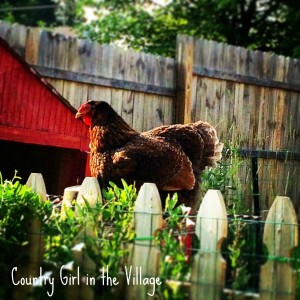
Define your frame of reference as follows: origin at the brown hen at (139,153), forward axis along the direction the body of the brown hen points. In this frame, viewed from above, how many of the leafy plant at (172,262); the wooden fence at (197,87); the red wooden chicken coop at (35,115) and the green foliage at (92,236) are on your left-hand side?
2

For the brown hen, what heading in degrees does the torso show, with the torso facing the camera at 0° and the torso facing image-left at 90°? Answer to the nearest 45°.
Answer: approximately 90°

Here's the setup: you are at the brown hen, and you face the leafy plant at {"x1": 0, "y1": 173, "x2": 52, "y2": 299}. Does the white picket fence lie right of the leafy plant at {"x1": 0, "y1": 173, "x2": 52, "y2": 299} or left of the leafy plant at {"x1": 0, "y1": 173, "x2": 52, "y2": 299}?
left

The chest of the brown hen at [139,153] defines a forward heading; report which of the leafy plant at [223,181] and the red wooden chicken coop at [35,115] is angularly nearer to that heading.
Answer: the red wooden chicken coop

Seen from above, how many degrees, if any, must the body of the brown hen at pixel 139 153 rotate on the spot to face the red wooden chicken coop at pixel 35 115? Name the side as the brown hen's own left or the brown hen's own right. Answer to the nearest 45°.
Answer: approximately 45° to the brown hen's own right

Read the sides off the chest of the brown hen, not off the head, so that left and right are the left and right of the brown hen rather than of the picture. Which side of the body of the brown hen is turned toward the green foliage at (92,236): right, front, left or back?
left

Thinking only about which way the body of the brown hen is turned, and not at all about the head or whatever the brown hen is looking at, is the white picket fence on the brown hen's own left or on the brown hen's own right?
on the brown hen's own left

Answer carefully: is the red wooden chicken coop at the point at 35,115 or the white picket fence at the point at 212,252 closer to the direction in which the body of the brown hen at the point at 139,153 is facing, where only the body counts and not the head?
the red wooden chicken coop

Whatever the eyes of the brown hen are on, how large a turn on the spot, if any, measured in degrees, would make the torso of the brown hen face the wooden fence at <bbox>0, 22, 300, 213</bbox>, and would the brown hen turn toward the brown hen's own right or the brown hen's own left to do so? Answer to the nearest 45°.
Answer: approximately 90° to the brown hen's own right
